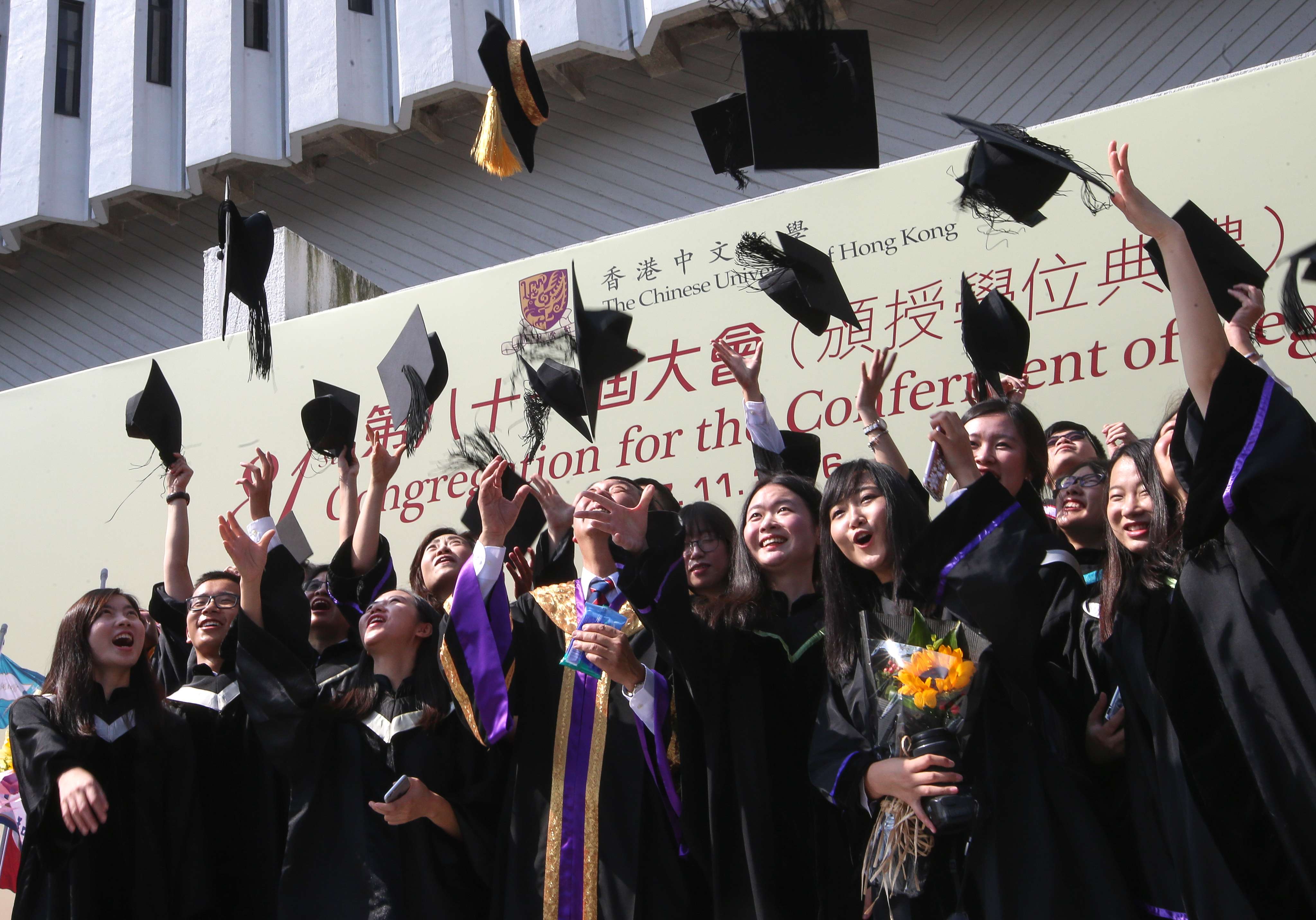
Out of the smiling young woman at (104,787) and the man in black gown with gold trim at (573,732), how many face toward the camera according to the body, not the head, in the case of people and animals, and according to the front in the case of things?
2

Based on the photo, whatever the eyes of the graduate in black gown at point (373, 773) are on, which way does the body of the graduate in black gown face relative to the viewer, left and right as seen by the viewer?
facing the viewer and to the left of the viewer

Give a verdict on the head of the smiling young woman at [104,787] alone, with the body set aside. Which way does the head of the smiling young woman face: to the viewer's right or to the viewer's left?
to the viewer's right

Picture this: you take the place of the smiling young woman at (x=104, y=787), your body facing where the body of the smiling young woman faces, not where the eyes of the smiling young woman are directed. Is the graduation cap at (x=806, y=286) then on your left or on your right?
on your left

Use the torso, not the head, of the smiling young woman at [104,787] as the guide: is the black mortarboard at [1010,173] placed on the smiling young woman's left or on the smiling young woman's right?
on the smiling young woman's left

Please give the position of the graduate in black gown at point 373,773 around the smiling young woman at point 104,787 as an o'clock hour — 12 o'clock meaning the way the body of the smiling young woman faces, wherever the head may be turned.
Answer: The graduate in black gown is roughly at 10 o'clock from the smiling young woman.

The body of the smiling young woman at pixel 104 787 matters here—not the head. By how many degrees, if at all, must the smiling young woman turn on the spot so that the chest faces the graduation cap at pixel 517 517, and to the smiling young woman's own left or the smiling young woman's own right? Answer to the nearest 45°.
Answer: approximately 90° to the smiling young woman's own left

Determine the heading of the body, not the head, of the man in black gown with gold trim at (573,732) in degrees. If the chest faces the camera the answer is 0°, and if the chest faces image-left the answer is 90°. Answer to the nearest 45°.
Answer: approximately 0°

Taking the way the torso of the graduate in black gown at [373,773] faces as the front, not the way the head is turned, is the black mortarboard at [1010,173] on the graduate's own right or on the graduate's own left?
on the graduate's own left
